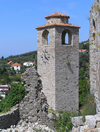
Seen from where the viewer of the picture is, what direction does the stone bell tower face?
facing the viewer and to the left of the viewer

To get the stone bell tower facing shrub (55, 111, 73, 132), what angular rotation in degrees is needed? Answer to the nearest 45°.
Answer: approximately 45° to its left

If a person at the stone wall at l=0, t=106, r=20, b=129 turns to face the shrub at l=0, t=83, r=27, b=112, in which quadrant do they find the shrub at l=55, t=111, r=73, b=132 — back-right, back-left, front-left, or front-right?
back-right

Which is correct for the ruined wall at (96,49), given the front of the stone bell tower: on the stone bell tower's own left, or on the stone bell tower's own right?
on the stone bell tower's own left

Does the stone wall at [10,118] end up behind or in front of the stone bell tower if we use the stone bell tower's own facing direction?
in front
